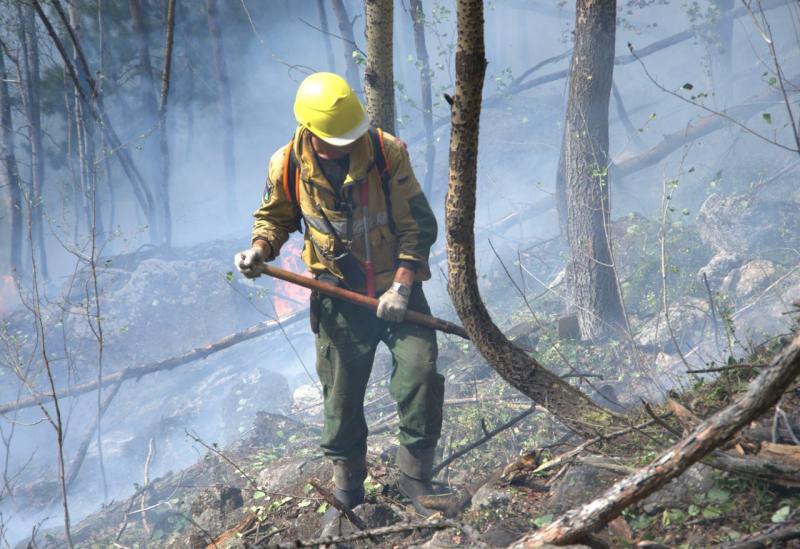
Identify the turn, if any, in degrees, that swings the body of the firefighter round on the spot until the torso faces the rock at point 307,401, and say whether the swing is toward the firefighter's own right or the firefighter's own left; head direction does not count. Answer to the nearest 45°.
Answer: approximately 180°

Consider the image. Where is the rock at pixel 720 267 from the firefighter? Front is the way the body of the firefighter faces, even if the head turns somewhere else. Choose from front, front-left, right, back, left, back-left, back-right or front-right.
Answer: back-left

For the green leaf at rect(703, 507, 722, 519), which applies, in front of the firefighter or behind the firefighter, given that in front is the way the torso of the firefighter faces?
in front

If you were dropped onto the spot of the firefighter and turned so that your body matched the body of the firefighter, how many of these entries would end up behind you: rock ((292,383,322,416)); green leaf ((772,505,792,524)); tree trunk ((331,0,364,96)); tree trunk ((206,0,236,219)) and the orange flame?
4

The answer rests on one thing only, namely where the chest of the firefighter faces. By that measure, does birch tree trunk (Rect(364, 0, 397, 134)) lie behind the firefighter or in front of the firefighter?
behind

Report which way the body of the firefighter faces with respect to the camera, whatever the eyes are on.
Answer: toward the camera

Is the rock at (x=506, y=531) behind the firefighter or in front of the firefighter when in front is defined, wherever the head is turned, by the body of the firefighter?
in front

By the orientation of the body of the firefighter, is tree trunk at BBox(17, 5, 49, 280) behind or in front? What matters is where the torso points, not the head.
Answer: behind

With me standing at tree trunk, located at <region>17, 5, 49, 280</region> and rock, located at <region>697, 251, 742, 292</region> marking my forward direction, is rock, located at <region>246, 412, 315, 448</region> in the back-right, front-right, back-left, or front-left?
front-right
